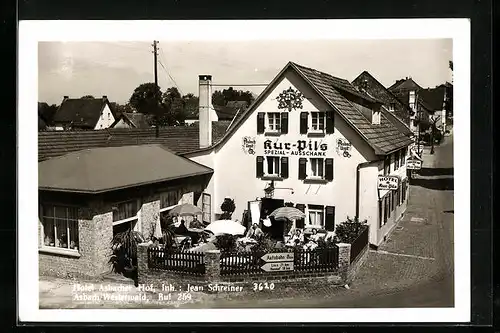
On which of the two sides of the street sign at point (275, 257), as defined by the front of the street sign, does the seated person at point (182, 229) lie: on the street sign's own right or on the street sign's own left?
on the street sign's own right
